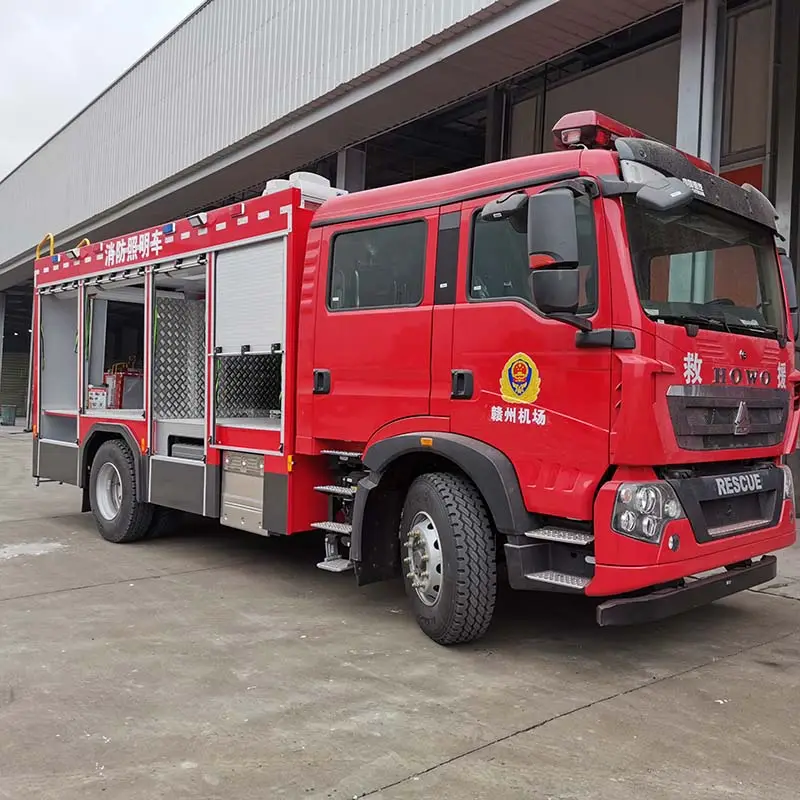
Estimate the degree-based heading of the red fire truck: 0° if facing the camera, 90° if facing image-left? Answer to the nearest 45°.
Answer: approximately 315°

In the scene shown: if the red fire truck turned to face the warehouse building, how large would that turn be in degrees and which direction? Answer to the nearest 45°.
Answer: approximately 135° to its left
